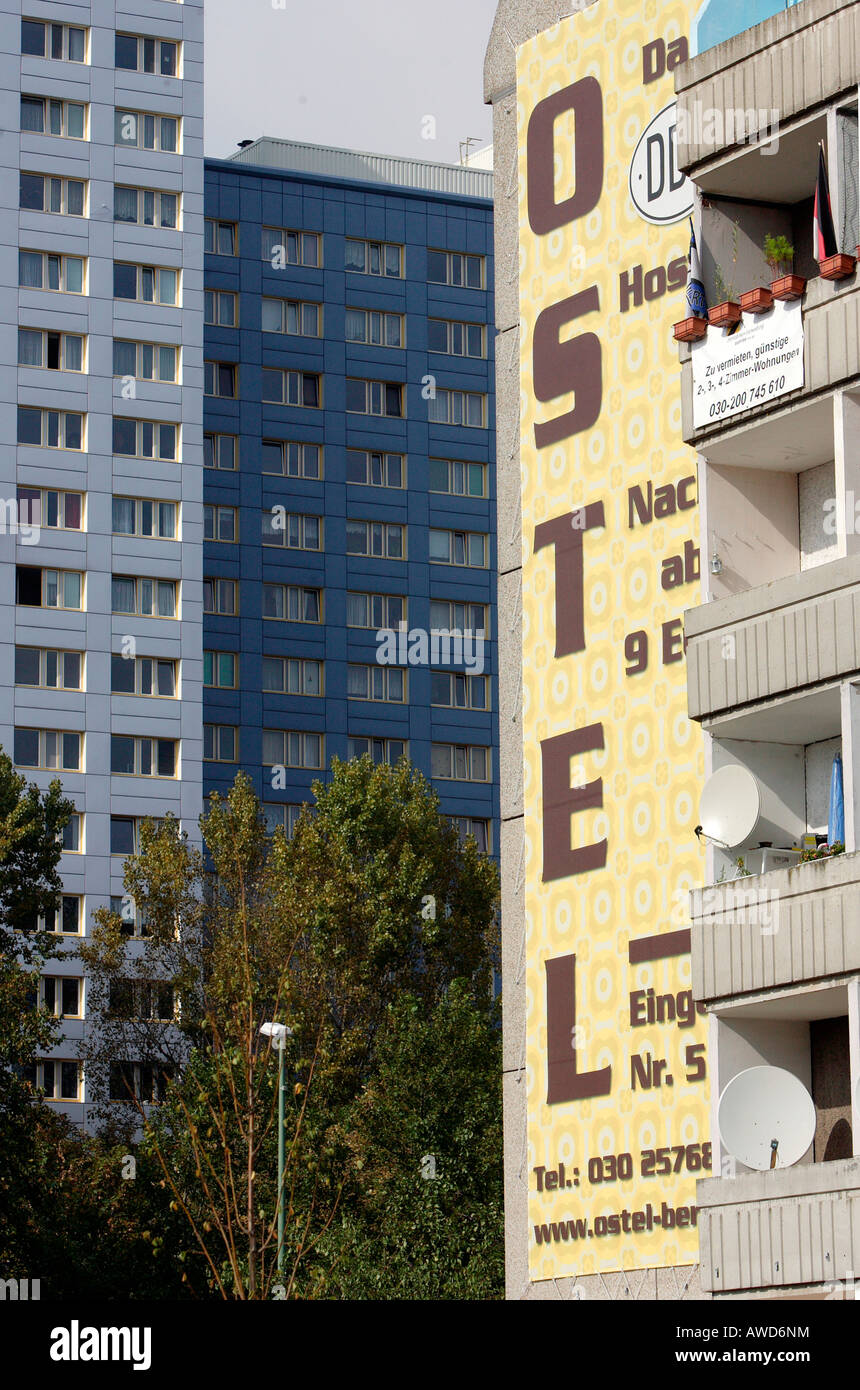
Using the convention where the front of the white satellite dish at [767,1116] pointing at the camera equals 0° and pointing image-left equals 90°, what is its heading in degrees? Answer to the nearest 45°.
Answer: approximately 0°

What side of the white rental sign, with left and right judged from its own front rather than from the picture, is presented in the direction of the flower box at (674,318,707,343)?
right

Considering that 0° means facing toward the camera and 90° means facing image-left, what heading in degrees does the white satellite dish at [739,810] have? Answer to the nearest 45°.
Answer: approximately 45°
